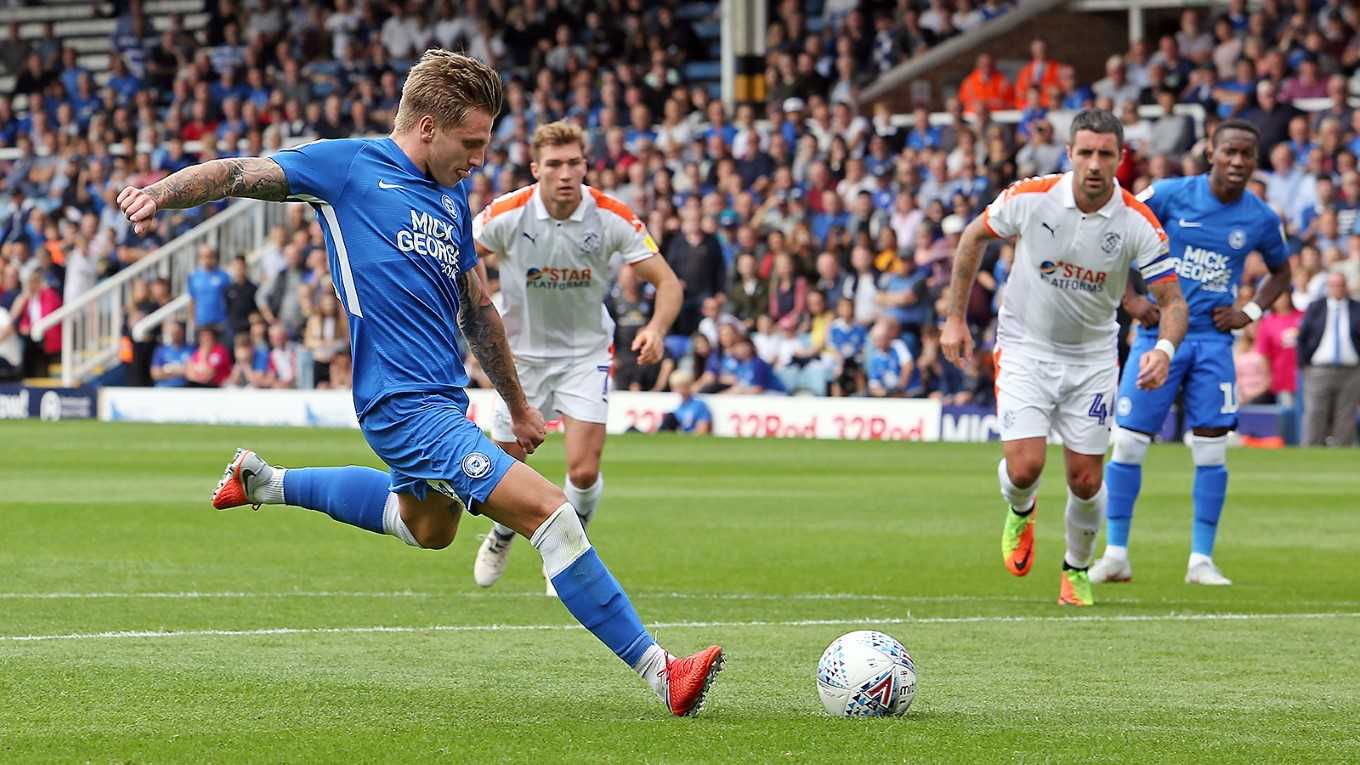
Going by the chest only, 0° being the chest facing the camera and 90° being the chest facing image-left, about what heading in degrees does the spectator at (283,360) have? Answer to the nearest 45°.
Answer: approximately 0°

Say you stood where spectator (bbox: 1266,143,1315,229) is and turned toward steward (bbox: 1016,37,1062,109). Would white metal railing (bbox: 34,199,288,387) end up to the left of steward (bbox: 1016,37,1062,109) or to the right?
left

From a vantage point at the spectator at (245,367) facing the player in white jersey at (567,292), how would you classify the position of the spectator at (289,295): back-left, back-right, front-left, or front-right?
back-left

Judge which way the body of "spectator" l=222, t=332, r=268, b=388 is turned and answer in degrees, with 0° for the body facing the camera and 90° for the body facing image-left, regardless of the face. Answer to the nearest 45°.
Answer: approximately 0°

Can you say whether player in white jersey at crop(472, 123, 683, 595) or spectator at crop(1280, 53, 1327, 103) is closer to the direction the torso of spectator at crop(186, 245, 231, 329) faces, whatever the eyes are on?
the player in white jersey
